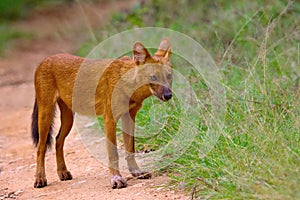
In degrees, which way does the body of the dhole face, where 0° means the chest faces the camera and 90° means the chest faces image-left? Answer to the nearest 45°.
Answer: approximately 315°
